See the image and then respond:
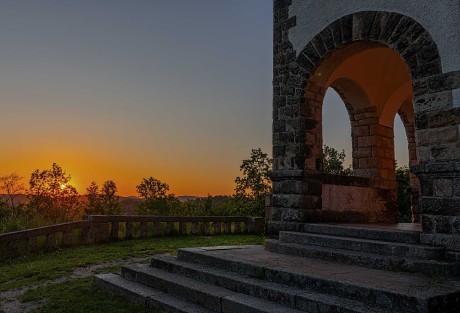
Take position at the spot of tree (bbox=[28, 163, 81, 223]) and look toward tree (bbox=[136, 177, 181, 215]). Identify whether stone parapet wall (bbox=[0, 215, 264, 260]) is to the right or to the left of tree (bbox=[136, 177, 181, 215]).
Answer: right

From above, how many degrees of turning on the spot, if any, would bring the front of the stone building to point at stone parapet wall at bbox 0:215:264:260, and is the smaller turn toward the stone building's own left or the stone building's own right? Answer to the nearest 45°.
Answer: approximately 45° to the stone building's own right

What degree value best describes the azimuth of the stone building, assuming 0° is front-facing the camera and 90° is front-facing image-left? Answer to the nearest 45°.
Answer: approximately 45°

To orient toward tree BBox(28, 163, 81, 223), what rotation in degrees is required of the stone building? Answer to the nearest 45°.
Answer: approximately 90° to its right

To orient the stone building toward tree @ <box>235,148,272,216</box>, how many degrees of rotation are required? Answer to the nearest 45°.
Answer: approximately 90° to its right

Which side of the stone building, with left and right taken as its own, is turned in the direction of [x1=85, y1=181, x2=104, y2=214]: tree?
right
